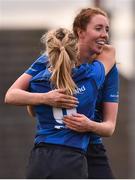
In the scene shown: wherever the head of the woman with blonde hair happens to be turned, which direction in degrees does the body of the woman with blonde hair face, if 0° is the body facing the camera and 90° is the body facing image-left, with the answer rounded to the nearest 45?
approximately 180°
